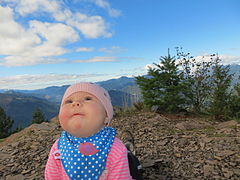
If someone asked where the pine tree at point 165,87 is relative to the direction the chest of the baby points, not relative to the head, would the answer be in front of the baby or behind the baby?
behind

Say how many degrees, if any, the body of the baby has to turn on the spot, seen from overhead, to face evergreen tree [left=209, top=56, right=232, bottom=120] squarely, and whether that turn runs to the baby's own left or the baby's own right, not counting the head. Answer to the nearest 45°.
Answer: approximately 135° to the baby's own left

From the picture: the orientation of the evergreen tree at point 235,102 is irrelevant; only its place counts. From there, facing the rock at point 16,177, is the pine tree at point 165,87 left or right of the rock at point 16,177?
right

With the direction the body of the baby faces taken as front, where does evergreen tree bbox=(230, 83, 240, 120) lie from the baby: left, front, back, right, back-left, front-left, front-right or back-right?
back-left

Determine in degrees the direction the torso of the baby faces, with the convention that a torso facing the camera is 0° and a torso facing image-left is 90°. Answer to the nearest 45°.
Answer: approximately 0°

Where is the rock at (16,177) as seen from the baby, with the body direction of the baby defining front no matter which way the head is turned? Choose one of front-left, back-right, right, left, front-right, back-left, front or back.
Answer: back-right
